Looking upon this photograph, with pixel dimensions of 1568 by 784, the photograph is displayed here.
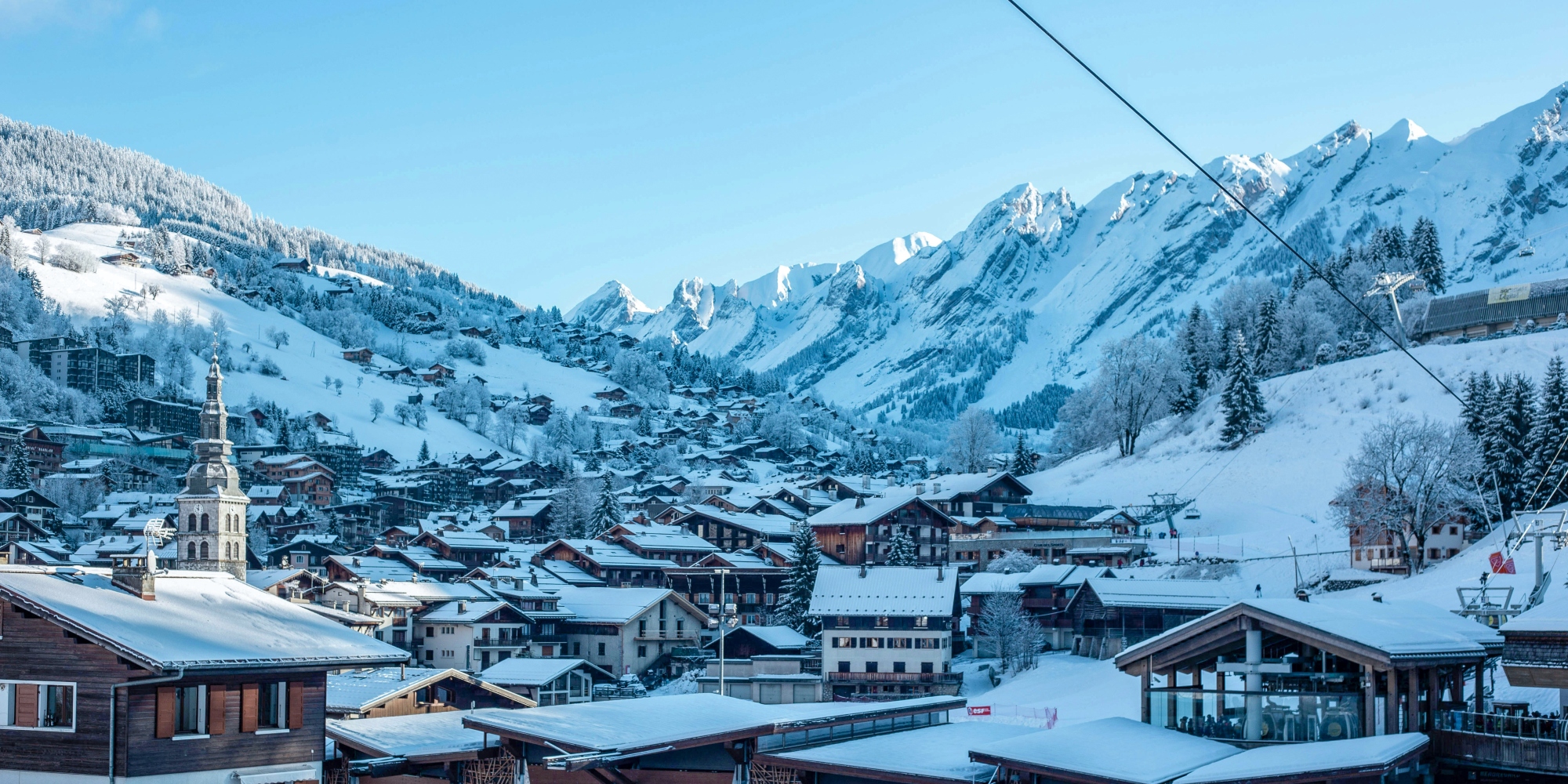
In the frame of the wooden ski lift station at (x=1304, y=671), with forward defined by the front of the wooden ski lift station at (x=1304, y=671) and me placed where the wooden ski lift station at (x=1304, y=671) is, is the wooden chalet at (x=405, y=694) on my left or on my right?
on my right

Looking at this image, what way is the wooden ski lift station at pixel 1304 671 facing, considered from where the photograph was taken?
facing the viewer and to the left of the viewer

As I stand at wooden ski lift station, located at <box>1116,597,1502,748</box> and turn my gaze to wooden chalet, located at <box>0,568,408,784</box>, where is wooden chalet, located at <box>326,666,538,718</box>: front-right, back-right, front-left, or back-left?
front-right

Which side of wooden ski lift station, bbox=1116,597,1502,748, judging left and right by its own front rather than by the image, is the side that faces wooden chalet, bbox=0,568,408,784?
front

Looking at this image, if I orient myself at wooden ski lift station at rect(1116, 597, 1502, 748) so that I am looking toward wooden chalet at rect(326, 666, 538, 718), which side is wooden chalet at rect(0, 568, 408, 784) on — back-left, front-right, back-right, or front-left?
front-left
